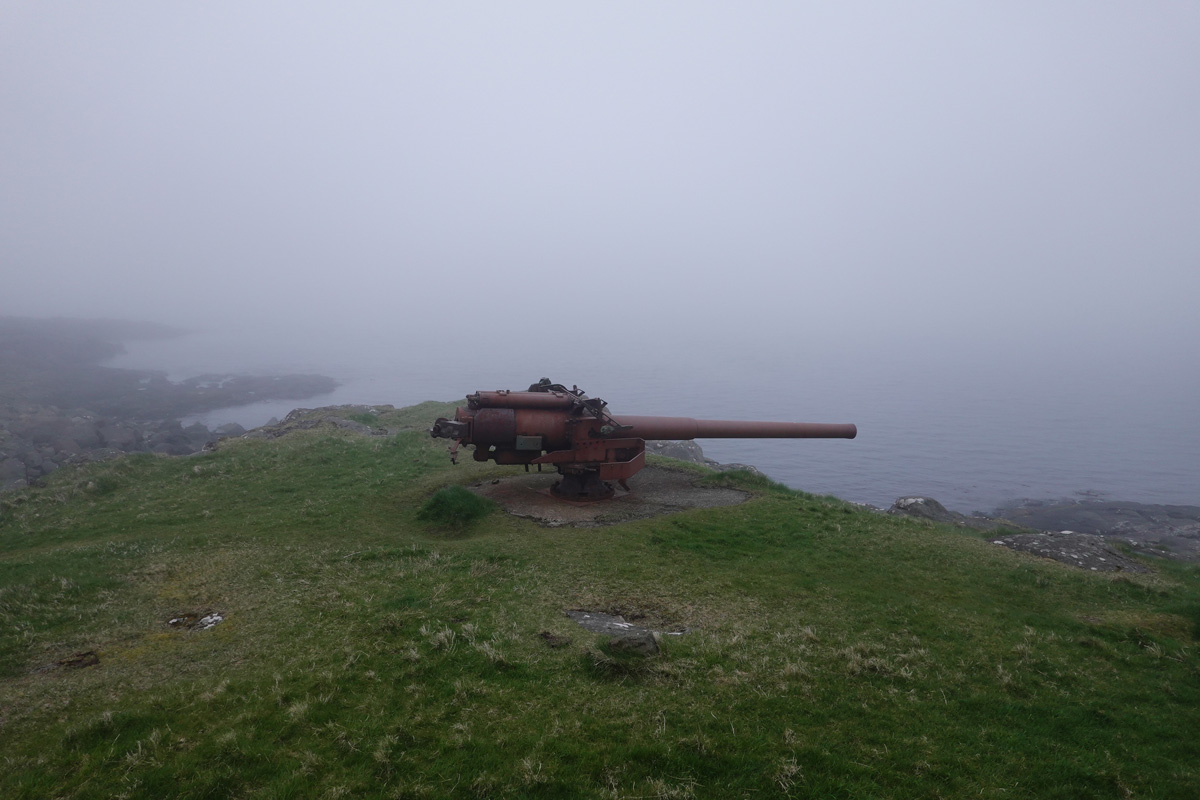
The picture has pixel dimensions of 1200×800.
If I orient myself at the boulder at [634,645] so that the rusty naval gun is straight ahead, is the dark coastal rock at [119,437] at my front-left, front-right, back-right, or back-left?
front-left

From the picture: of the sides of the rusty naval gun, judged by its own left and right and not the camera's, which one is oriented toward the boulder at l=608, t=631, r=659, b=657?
right

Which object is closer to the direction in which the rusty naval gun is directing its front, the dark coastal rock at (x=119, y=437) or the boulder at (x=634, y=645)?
the boulder

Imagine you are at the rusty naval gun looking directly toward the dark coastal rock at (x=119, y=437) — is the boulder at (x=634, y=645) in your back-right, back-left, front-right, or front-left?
back-left

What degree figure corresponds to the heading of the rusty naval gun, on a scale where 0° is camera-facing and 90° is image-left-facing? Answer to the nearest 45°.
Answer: approximately 270°

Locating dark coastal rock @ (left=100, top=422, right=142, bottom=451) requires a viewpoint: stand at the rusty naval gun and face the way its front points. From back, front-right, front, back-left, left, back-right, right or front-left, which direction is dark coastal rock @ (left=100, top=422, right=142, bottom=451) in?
back-left
